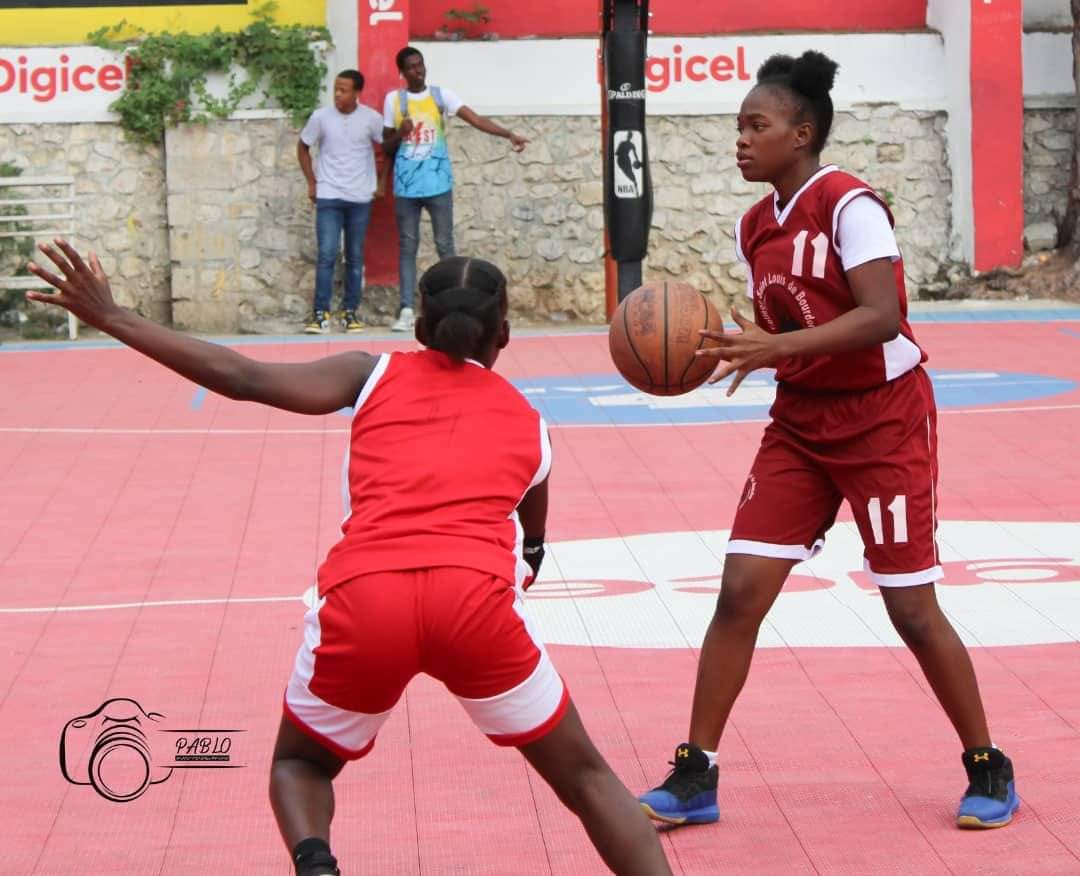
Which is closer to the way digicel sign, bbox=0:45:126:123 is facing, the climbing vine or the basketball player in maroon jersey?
the basketball player in maroon jersey

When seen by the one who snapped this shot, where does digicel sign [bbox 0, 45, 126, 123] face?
facing the viewer

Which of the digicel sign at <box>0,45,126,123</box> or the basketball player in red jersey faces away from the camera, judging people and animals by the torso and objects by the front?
the basketball player in red jersey

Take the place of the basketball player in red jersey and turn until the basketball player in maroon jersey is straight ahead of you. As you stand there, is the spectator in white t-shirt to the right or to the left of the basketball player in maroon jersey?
left

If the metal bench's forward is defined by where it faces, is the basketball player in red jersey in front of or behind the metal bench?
in front

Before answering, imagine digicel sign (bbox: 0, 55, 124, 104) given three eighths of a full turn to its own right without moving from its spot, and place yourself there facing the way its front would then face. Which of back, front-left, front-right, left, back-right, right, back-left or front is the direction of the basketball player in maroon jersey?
back-left

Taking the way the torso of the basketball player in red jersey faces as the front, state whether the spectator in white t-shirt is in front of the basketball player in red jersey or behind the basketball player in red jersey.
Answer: in front

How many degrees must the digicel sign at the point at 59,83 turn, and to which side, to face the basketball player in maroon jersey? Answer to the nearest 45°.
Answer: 0° — it already faces them

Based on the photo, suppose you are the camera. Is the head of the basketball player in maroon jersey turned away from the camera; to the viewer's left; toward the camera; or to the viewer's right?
to the viewer's left

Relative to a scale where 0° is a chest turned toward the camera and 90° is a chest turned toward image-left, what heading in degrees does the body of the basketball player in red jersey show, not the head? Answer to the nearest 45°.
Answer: approximately 180°

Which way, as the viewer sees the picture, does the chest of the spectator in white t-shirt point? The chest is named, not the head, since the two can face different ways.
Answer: toward the camera

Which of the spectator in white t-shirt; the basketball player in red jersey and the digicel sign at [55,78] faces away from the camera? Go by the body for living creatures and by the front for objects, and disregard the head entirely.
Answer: the basketball player in red jersey

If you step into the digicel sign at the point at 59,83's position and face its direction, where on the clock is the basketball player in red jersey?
The basketball player in red jersey is roughly at 12 o'clock from the digicel sign.
